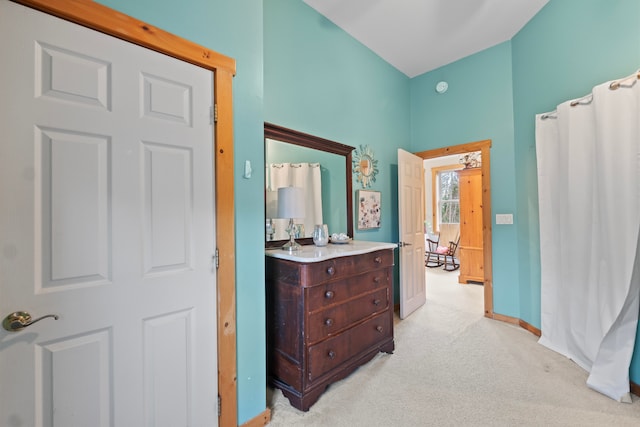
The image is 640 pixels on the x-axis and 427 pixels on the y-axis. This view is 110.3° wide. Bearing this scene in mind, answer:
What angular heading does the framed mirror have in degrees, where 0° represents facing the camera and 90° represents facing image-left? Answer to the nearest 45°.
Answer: approximately 315°

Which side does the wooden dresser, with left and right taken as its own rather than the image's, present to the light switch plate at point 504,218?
left

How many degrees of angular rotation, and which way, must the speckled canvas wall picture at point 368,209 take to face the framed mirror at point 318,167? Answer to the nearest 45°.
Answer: approximately 90° to its right

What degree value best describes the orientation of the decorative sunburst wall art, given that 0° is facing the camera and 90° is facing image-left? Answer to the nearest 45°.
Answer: approximately 315°

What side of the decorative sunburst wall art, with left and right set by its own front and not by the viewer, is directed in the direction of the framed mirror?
right

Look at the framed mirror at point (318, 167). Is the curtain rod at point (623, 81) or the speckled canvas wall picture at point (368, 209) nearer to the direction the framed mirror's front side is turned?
the curtain rod

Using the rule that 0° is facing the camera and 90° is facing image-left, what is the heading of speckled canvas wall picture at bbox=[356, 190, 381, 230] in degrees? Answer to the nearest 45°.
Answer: approximately 315°
